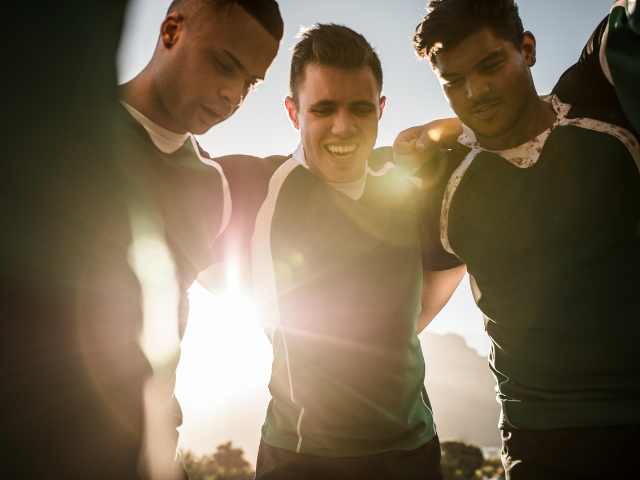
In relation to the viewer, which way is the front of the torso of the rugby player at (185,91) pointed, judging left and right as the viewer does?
facing the viewer and to the right of the viewer

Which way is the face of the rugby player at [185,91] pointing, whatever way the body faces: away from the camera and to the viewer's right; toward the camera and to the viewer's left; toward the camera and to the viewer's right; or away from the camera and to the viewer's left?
toward the camera and to the viewer's right

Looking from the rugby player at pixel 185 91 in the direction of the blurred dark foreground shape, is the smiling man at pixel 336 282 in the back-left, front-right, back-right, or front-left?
back-left

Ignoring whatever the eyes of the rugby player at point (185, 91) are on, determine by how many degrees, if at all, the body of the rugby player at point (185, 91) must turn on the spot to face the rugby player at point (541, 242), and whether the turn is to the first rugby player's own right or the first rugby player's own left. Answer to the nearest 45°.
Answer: approximately 45° to the first rugby player's own left

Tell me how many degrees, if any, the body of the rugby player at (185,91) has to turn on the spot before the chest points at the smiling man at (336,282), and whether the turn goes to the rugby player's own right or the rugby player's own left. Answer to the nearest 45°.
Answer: approximately 90° to the rugby player's own left

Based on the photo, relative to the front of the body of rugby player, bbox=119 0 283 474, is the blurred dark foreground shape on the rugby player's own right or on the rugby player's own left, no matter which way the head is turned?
on the rugby player's own right

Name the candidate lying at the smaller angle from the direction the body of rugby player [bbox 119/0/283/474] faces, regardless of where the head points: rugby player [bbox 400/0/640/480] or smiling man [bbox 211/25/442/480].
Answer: the rugby player
